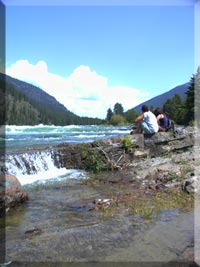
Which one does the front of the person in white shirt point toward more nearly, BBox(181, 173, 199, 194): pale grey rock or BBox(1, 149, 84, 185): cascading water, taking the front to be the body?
the cascading water

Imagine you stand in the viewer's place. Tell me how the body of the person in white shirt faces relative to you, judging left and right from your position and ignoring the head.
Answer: facing away from the viewer and to the left of the viewer

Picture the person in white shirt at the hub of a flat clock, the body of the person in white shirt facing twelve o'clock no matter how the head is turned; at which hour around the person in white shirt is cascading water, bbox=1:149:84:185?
The cascading water is roughly at 10 o'clock from the person in white shirt.

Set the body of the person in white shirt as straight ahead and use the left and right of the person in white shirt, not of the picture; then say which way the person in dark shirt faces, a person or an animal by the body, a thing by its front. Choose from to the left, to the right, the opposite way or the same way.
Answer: the same way

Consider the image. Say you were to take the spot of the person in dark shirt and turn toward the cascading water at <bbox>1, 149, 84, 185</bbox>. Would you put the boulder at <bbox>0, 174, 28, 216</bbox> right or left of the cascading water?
left

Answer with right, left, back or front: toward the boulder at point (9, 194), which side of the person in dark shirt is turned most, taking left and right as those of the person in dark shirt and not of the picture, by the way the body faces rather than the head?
left

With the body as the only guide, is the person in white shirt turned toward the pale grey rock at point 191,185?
no

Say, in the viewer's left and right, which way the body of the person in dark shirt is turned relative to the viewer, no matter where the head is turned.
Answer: facing away from the viewer and to the left of the viewer

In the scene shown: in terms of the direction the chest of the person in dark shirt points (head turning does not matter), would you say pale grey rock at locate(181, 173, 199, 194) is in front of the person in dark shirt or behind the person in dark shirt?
behind

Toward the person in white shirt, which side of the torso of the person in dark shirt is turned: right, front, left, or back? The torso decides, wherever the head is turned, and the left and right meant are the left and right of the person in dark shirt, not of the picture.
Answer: left

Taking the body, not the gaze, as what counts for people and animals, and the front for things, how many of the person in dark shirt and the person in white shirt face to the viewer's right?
0

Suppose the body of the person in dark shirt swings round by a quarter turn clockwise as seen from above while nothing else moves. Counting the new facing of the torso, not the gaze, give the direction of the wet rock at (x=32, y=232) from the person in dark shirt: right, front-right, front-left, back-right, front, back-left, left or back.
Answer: back-right

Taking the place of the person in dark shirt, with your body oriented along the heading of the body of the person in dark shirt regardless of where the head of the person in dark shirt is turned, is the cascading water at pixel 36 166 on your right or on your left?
on your left

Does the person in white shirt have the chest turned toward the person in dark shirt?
no

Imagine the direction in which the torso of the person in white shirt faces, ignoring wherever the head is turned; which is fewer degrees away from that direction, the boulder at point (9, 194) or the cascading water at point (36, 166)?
the cascading water
